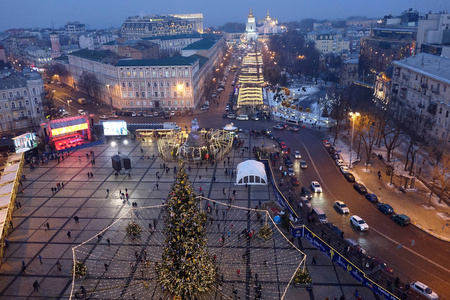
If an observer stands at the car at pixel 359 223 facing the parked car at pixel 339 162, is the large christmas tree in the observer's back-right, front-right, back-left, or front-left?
back-left

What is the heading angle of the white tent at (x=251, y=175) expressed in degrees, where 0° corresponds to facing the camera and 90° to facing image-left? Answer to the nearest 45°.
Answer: approximately 0°

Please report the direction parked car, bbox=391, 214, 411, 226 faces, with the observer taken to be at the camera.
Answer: facing away from the viewer and to the left of the viewer

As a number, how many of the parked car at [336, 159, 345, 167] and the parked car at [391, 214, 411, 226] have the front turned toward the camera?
0

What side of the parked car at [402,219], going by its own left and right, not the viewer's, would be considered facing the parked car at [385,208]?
front

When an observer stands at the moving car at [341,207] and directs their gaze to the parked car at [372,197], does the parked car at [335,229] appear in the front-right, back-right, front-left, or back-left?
back-right

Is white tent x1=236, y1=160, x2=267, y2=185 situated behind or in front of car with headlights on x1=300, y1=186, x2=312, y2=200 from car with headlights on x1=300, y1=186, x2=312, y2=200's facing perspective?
behind

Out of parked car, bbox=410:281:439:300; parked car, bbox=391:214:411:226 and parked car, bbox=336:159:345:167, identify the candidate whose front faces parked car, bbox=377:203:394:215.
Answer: parked car, bbox=391:214:411:226

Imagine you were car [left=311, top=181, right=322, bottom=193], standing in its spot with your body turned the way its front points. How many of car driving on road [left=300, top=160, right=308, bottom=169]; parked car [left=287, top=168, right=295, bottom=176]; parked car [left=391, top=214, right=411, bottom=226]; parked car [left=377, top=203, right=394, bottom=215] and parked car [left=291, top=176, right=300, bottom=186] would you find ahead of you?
2
